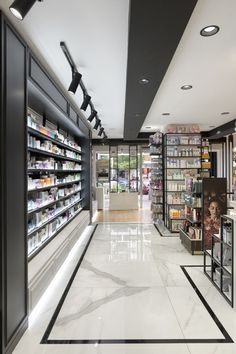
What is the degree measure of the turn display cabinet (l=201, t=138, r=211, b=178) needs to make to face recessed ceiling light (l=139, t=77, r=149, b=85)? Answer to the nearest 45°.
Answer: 0° — it already faces it

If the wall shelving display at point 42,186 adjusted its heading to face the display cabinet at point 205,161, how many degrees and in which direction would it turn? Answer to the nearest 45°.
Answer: approximately 45° to its left

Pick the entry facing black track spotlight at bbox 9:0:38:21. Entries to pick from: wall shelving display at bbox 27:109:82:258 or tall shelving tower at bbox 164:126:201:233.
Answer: the tall shelving tower

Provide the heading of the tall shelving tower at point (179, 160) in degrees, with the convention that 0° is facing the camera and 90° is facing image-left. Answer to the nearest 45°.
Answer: approximately 0°

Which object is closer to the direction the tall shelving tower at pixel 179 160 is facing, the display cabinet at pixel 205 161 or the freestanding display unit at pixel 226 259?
the freestanding display unit

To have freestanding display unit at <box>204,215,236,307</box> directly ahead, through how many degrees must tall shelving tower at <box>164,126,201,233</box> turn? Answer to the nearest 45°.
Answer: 0° — it already faces it

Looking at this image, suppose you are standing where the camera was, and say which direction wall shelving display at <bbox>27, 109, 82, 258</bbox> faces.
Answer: facing to the right of the viewer

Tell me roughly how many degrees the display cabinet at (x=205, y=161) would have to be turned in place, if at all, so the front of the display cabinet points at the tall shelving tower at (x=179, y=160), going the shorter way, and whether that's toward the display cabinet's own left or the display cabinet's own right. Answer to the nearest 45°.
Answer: approximately 45° to the display cabinet's own right

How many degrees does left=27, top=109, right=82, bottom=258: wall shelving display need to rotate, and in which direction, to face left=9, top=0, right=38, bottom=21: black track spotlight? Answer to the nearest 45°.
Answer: approximately 90° to its right
